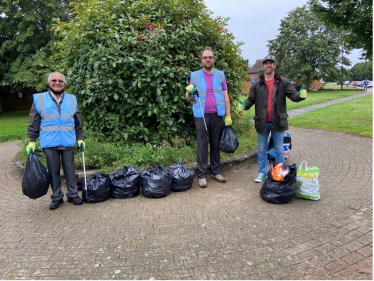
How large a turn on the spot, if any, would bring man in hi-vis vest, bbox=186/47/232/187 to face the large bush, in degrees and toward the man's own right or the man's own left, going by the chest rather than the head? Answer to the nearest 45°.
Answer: approximately 135° to the man's own right

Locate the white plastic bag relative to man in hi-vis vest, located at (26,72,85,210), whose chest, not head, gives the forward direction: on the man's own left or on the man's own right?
on the man's own left

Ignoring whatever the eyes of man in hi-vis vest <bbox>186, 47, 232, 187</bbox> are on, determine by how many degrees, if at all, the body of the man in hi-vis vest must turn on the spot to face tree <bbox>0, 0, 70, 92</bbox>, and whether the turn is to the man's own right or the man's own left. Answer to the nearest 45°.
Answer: approximately 135° to the man's own right

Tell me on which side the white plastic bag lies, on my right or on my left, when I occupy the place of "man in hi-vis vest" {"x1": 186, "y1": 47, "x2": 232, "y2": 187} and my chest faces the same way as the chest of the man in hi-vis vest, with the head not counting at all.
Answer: on my left

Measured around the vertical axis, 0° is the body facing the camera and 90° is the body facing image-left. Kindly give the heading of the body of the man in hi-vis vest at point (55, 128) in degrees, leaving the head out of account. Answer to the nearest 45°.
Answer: approximately 0°

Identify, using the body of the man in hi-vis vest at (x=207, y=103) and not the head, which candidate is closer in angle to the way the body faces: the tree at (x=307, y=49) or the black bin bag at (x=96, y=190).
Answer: the black bin bag

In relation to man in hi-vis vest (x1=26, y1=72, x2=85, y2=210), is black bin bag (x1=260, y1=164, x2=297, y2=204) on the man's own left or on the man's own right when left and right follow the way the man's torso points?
on the man's own left

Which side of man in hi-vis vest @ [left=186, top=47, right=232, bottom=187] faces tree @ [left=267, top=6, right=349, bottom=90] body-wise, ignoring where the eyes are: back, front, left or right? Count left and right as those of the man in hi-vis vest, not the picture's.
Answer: back

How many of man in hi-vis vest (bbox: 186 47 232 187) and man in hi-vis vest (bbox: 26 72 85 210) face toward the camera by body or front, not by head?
2
